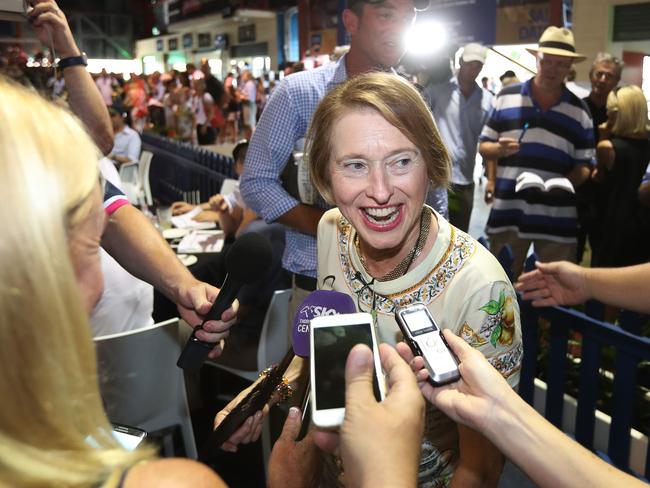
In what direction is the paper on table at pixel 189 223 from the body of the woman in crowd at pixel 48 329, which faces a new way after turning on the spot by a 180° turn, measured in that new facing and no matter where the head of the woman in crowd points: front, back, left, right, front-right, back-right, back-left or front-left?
back-right

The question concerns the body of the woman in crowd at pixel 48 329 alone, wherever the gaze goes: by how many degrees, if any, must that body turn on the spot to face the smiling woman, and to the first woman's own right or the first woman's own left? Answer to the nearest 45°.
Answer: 0° — they already face them

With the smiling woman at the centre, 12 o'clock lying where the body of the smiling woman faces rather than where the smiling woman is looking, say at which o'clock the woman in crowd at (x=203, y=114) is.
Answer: The woman in crowd is roughly at 4 o'clock from the smiling woman.

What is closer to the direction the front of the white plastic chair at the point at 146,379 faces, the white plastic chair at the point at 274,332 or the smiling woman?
the white plastic chair

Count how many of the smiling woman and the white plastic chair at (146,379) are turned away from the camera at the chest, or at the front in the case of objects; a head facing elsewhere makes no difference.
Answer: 1

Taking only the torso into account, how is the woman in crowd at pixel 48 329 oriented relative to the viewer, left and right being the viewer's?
facing away from the viewer and to the right of the viewer

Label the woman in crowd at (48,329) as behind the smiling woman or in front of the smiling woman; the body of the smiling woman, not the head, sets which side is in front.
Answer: in front

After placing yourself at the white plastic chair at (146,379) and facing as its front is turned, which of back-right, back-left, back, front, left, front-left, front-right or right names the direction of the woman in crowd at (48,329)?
back

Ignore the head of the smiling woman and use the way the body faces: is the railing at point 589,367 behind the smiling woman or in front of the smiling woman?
behind

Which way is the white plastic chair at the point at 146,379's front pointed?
away from the camera

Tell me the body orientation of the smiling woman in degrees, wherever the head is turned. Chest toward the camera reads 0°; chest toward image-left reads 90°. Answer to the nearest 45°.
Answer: approximately 45°

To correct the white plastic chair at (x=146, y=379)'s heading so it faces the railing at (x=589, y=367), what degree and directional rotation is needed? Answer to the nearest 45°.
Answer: approximately 90° to its right

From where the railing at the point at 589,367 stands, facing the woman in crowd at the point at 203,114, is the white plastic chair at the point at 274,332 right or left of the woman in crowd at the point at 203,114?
left

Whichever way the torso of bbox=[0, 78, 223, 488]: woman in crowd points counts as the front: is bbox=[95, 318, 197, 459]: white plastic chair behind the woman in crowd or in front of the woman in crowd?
in front
